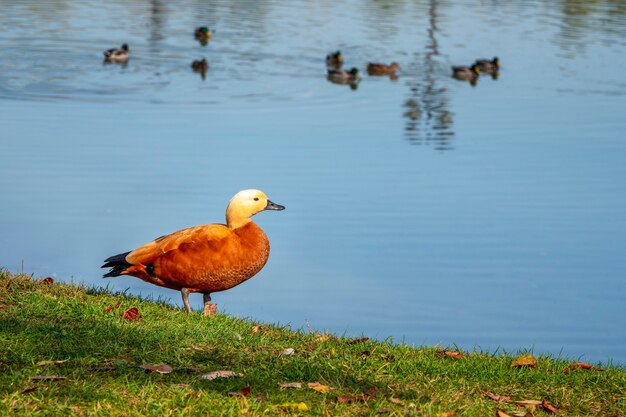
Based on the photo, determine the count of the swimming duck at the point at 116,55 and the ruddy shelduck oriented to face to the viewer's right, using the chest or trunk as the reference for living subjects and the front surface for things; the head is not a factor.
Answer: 2

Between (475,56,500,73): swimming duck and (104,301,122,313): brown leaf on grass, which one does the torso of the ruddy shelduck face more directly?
the swimming duck

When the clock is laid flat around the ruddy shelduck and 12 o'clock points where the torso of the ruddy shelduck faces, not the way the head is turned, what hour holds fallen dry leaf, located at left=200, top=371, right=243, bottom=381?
The fallen dry leaf is roughly at 3 o'clock from the ruddy shelduck.

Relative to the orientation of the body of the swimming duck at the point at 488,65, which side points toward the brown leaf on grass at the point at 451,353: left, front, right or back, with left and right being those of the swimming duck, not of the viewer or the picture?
right

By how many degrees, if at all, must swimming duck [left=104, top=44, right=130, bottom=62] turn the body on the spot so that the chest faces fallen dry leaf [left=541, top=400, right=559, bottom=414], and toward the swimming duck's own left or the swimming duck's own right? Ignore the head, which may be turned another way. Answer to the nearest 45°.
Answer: approximately 90° to the swimming duck's own right
